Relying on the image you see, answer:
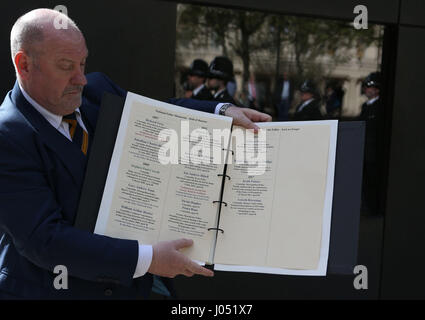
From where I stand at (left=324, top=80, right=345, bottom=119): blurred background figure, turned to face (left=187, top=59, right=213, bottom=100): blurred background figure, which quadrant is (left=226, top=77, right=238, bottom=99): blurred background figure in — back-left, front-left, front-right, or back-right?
front-right

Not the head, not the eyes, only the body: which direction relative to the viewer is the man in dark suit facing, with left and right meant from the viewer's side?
facing the viewer and to the right of the viewer

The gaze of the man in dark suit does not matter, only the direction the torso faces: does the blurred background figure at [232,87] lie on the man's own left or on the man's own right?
on the man's own left

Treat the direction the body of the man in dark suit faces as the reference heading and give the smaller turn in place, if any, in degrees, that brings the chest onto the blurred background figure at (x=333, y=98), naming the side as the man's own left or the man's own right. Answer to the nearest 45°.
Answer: approximately 90° to the man's own left

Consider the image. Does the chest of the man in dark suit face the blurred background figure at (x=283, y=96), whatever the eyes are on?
no

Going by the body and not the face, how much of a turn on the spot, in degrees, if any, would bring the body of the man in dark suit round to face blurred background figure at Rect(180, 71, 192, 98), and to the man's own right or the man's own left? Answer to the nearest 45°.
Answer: approximately 135° to the man's own left

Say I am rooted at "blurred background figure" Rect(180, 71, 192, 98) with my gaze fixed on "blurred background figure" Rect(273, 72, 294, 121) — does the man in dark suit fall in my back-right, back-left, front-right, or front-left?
back-right

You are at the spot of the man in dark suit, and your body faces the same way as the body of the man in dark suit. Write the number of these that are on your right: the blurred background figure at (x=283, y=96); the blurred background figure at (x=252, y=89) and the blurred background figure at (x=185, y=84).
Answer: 0

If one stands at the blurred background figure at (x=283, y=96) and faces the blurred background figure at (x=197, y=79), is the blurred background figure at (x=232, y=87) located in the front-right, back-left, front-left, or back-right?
front-right
